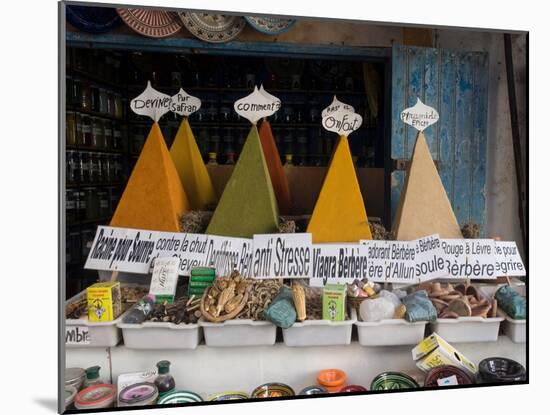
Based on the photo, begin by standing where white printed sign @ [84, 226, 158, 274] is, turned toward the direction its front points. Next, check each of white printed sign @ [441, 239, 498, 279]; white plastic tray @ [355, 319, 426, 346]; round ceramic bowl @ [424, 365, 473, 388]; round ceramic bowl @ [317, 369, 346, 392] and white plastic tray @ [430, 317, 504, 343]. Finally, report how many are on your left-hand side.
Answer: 5

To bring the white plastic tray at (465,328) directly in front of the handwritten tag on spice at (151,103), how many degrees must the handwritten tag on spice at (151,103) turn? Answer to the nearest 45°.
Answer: approximately 90° to its left

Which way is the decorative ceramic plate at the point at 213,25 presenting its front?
toward the camera

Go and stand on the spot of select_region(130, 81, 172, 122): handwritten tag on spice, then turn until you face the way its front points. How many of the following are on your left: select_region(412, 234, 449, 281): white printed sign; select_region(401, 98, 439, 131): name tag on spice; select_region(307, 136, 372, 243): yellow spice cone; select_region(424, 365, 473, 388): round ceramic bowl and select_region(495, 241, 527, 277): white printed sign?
5

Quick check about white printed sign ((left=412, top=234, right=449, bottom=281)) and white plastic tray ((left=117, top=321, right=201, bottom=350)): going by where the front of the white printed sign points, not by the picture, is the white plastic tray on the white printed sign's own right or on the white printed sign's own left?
on the white printed sign's own right

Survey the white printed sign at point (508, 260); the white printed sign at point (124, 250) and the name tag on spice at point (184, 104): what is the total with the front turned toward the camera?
3

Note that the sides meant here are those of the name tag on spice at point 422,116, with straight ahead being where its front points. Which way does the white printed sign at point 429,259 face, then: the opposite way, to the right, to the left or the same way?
the same way

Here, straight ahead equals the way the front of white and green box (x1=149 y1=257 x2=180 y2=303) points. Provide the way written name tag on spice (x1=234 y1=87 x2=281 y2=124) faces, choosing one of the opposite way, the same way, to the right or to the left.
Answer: the same way

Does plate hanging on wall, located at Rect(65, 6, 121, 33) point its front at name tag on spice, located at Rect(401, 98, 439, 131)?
no

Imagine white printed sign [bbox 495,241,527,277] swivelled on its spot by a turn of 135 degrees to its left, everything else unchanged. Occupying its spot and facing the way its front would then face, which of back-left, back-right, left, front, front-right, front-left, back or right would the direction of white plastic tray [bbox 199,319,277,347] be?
back

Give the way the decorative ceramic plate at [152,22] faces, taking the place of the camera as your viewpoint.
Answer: facing the viewer

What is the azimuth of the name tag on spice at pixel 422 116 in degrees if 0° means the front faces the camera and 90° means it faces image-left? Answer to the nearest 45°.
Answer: approximately 0°

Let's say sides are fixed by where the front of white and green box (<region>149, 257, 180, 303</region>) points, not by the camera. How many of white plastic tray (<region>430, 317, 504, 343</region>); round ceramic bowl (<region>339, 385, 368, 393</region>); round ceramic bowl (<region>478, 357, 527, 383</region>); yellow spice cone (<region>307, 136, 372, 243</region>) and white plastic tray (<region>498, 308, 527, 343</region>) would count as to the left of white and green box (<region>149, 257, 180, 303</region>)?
5

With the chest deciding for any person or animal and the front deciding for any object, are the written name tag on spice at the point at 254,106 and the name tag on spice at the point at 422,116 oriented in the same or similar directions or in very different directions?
same or similar directions

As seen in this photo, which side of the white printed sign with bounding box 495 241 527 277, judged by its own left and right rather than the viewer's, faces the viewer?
front

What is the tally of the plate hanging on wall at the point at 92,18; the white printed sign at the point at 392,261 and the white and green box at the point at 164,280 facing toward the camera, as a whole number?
3

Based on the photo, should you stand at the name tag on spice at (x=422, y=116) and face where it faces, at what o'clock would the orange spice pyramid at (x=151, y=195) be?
The orange spice pyramid is roughly at 2 o'clock from the name tag on spice.
